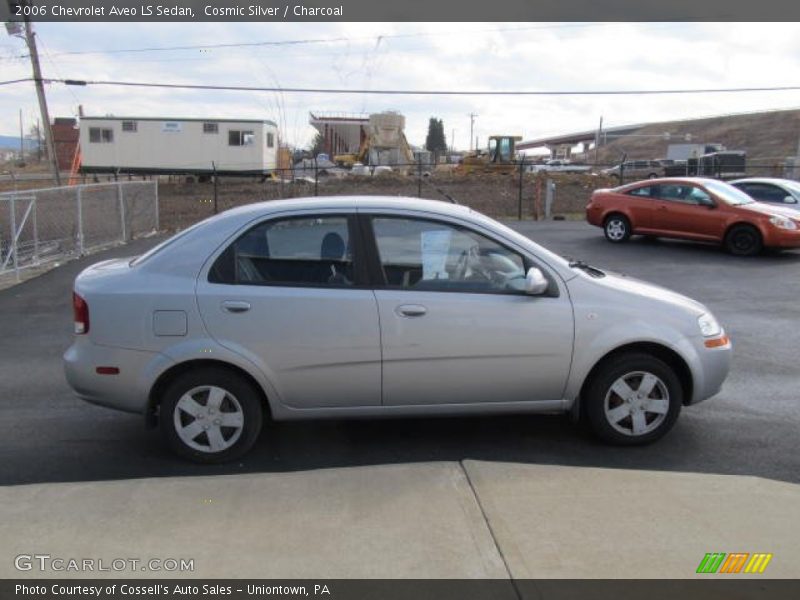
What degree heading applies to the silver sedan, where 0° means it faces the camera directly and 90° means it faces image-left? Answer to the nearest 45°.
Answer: approximately 270°

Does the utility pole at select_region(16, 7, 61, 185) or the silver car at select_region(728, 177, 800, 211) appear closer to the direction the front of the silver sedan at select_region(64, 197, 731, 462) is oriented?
the silver car

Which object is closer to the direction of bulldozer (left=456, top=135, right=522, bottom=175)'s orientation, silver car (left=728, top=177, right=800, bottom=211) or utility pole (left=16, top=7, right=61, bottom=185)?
the utility pole

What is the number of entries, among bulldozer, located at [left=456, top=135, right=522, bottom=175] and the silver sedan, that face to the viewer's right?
1

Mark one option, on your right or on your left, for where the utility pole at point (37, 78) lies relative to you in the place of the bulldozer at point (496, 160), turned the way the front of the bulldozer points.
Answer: on your left

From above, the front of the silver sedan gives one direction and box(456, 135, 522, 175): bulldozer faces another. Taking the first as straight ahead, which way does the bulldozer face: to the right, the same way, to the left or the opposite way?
the opposite way

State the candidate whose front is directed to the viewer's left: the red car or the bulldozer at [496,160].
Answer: the bulldozer

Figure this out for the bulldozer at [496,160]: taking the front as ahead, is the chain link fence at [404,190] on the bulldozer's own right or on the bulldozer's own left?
on the bulldozer's own left

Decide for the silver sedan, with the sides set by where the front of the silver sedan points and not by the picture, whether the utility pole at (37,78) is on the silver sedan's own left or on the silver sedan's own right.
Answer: on the silver sedan's own left

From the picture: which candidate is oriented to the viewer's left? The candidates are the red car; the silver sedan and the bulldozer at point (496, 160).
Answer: the bulldozer

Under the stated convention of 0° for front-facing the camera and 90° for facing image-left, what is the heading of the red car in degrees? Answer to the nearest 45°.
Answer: approximately 315°

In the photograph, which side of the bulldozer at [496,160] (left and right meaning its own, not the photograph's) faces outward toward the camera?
left
